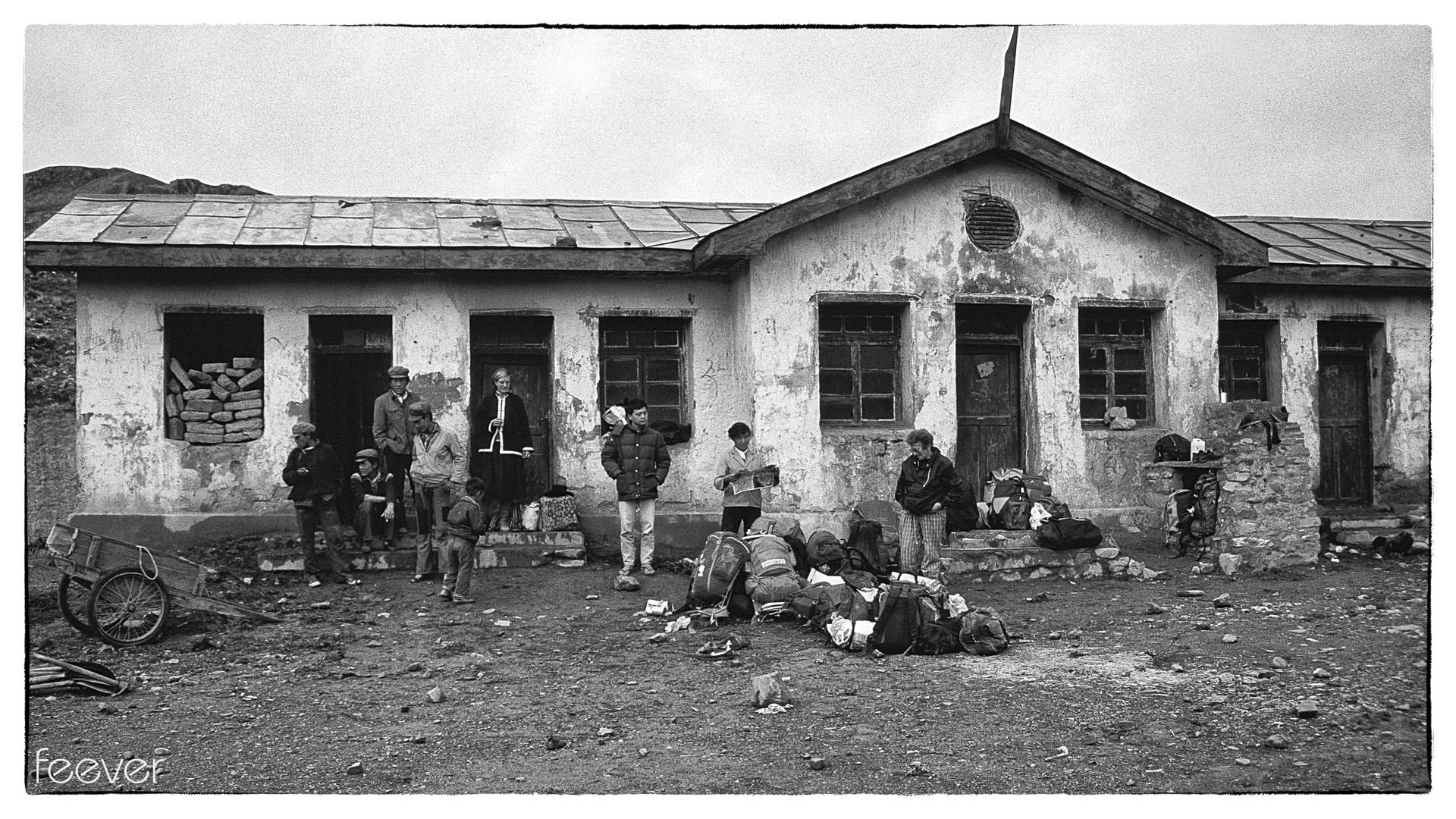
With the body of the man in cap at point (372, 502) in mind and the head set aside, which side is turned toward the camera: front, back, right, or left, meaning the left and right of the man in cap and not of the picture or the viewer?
front

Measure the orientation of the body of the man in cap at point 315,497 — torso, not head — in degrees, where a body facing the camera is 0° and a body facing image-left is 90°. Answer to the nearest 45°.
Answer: approximately 45°

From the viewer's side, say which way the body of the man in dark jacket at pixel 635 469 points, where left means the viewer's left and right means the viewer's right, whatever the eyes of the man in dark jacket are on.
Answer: facing the viewer

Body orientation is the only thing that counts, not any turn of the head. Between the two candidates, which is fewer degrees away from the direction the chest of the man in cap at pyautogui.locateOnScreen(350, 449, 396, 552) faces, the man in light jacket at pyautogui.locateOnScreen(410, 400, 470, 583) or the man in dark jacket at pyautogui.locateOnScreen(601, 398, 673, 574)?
the man in light jacket

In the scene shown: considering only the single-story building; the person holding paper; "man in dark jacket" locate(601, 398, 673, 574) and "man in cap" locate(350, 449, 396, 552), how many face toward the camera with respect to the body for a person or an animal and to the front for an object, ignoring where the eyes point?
4

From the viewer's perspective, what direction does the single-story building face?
toward the camera

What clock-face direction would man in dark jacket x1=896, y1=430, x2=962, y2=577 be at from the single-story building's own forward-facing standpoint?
The man in dark jacket is roughly at 10 o'clock from the single-story building.

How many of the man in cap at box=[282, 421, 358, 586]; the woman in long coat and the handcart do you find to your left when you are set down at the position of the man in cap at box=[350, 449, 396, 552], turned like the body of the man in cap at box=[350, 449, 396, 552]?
1

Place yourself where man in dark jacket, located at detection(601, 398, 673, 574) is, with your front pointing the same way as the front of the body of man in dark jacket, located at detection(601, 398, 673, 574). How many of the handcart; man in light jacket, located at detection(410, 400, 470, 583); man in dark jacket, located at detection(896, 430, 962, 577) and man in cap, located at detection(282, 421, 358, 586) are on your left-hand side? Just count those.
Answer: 1

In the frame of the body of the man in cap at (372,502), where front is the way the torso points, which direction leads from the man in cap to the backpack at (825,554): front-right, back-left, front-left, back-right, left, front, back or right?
front-left

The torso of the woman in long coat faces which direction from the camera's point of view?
toward the camera

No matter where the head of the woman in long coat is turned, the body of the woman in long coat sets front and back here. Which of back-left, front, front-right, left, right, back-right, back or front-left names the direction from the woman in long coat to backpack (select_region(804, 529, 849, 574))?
front-left

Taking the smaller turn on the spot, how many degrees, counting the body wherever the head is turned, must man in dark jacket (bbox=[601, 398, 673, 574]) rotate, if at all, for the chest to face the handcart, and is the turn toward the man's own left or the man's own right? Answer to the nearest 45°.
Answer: approximately 45° to the man's own right

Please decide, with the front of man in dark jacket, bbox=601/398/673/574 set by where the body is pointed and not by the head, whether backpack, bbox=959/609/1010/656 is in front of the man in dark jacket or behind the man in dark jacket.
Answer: in front
